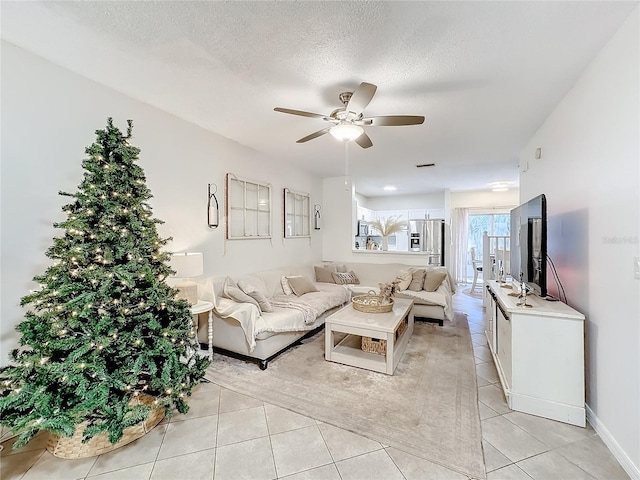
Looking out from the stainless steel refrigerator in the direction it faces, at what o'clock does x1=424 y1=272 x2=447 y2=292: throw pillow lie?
The throw pillow is roughly at 12 o'clock from the stainless steel refrigerator.

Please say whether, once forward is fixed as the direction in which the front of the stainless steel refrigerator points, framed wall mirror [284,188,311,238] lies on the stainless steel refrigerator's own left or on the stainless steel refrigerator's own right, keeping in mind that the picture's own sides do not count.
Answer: on the stainless steel refrigerator's own right

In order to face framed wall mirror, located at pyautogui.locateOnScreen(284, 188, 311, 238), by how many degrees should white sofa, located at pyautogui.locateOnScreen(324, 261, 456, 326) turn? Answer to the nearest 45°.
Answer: approximately 90° to its right

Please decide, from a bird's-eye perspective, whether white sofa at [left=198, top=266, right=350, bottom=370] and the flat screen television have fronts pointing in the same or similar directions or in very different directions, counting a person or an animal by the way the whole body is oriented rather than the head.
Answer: very different directions

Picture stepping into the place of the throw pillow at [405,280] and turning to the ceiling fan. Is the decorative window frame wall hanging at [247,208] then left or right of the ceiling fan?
right

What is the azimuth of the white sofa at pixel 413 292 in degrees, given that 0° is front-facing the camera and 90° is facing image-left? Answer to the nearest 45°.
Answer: approximately 0°

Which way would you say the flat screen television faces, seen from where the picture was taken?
facing to the left of the viewer

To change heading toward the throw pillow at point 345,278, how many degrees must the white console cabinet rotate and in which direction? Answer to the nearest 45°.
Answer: approximately 45° to its right

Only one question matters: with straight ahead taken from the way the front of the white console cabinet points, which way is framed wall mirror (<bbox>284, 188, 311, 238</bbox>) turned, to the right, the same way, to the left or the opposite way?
the opposite way
